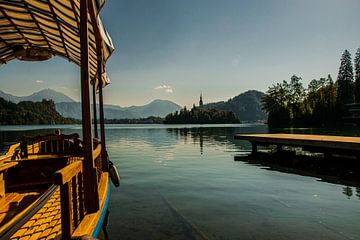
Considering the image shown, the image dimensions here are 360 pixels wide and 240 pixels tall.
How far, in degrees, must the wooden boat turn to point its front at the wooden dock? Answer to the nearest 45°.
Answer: approximately 90° to its right

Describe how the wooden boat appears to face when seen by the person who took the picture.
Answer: facing away from the viewer
